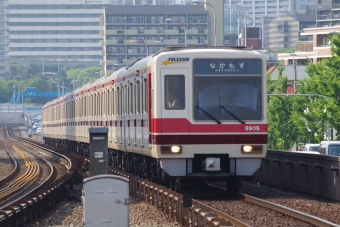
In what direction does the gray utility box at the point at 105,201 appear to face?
toward the camera

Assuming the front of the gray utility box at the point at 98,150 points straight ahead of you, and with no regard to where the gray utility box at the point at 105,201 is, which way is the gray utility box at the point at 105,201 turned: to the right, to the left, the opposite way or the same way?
the same way

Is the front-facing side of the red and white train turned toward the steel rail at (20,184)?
no

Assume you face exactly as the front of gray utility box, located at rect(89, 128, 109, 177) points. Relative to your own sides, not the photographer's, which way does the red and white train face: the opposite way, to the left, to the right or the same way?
the same way

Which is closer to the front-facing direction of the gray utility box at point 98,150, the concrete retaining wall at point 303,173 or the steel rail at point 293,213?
the steel rail

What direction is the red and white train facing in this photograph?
toward the camera

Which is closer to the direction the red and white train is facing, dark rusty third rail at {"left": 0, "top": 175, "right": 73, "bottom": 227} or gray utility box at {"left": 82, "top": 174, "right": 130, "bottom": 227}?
the gray utility box

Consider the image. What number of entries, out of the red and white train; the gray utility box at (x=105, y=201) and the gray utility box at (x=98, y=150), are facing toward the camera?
3

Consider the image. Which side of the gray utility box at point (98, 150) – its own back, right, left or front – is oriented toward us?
front
